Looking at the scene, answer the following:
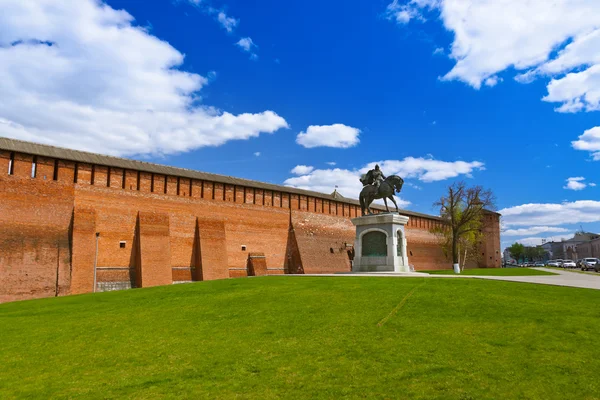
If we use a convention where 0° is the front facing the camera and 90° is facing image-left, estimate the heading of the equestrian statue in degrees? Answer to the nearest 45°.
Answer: approximately 270°

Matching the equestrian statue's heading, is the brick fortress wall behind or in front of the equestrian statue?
behind
